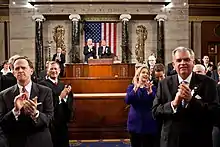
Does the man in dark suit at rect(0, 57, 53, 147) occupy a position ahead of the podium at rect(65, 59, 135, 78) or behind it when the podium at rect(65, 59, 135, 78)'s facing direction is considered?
ahead

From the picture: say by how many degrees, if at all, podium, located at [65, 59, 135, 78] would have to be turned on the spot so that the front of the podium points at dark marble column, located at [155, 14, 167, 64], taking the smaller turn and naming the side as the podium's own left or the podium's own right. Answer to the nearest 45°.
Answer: approximately 135° to the podium's own left

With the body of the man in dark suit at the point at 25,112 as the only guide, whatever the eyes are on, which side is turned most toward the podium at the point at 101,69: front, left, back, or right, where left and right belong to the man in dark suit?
back

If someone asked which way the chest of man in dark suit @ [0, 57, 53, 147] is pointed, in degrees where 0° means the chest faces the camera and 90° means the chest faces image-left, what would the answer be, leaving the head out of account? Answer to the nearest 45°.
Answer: approximately 0°

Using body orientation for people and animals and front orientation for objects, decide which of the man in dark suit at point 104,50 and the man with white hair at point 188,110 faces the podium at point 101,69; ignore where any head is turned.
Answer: the man in dark suit

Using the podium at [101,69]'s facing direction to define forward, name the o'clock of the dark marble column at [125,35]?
The dark marble column is roughly at 7 o'clock from the podium.

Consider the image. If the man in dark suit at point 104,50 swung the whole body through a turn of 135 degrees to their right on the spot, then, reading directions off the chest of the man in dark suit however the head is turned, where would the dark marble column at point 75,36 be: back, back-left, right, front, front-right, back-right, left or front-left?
front

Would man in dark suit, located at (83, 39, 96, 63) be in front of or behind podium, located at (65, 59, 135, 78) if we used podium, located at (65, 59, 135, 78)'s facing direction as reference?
behind

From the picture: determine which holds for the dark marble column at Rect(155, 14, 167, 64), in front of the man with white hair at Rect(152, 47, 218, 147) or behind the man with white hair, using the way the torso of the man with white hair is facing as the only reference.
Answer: behind

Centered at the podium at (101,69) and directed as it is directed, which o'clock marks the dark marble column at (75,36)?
The dark marble column is roughly at 5 o'clock from the podium.

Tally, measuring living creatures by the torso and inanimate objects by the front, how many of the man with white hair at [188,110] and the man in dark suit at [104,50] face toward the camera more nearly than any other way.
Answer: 2

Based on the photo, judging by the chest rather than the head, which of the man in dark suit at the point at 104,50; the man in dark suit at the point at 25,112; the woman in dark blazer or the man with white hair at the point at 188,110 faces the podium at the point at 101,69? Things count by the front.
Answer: the man in dark suit at the point at 104,50
